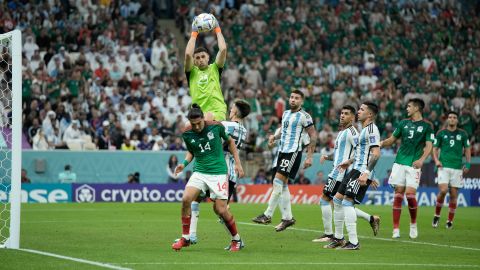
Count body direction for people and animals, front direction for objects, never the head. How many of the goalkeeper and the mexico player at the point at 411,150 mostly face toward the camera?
2

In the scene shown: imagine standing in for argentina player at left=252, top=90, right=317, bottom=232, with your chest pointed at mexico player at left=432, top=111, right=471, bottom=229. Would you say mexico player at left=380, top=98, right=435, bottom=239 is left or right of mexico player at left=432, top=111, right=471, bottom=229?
right

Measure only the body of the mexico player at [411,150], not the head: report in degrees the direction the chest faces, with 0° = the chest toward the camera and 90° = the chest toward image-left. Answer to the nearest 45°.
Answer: approximately 0°

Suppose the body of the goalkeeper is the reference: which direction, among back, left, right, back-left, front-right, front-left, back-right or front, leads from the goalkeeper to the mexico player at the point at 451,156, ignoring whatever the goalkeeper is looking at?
back-left

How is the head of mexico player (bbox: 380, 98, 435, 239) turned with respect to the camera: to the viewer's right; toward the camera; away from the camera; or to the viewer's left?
to the viewer's left

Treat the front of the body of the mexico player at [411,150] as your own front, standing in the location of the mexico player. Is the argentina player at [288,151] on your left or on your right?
on your right
